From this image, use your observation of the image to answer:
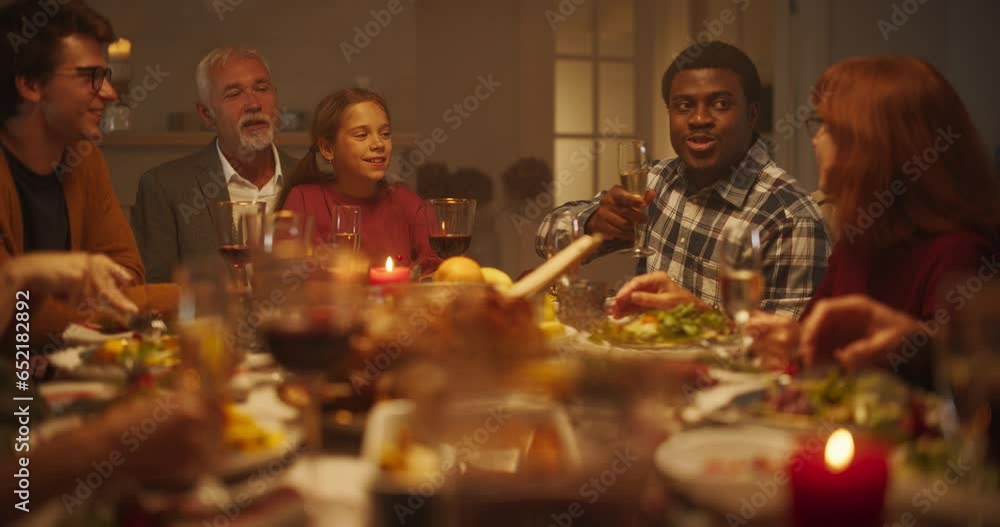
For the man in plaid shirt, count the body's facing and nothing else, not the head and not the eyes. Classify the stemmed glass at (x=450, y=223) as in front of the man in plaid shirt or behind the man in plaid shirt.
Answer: in front

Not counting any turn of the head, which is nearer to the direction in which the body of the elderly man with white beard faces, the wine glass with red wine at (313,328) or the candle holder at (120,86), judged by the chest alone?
the wine glass with red wine

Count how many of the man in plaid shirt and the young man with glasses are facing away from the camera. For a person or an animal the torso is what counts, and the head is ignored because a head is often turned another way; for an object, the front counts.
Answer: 0

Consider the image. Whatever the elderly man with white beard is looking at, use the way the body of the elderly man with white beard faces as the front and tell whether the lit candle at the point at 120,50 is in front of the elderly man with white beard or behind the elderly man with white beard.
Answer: behind

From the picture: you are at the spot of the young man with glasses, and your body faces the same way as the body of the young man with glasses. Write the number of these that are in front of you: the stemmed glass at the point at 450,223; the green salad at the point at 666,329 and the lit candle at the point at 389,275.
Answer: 3

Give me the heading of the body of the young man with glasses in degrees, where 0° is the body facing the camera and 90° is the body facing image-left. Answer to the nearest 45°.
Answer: approximately 315°

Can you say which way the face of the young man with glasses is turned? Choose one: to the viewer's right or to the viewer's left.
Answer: to the viewer's right

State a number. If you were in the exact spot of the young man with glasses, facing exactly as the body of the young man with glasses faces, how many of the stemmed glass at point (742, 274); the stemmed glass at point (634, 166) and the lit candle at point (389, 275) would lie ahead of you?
3

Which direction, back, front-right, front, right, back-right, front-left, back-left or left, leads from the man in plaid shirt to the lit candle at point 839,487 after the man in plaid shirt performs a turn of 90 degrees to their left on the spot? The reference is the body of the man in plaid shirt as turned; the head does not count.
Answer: front-right

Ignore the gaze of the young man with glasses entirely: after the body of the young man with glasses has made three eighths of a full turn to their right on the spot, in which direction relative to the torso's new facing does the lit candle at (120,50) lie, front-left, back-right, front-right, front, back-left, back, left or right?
right

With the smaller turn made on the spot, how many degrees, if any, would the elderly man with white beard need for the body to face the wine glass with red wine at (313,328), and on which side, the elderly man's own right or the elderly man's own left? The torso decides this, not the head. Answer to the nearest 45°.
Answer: approximately 45° to the elderly man's own right

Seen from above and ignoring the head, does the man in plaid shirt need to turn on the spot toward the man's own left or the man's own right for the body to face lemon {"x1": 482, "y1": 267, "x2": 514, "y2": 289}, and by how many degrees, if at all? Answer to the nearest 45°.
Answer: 0° — they already face it
